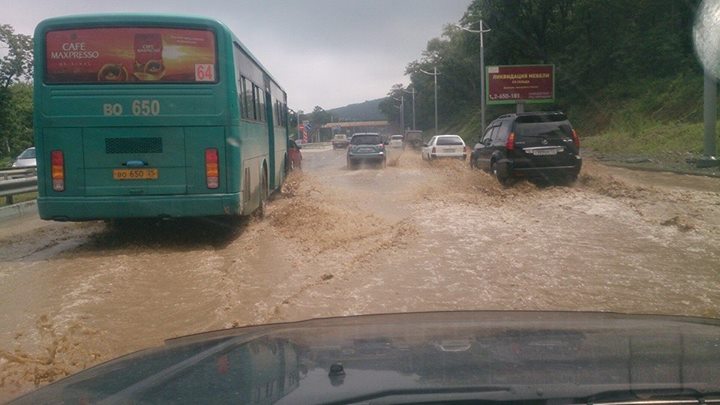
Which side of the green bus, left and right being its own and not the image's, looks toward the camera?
back

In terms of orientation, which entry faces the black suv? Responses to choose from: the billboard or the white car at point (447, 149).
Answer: the billboard

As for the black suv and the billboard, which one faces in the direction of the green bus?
the billboard

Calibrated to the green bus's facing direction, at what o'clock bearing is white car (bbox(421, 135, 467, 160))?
The white car is roughly at 1 o'clock from the green bus.

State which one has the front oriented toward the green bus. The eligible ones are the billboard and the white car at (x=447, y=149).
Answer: the billboard

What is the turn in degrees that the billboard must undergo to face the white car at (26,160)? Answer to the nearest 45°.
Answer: approximately 45° to its right

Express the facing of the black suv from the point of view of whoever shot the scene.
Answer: facing away from the viewer and to the left of the viewer

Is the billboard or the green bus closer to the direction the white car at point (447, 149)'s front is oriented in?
the billboard

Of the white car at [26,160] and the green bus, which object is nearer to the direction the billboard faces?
the green bus

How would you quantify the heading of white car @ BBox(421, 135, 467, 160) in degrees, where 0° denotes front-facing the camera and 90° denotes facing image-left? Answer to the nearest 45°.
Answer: approximately 180°

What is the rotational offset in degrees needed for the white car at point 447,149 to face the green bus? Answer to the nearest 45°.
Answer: approximately 180°

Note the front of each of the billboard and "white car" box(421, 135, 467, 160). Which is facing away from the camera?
the white car
